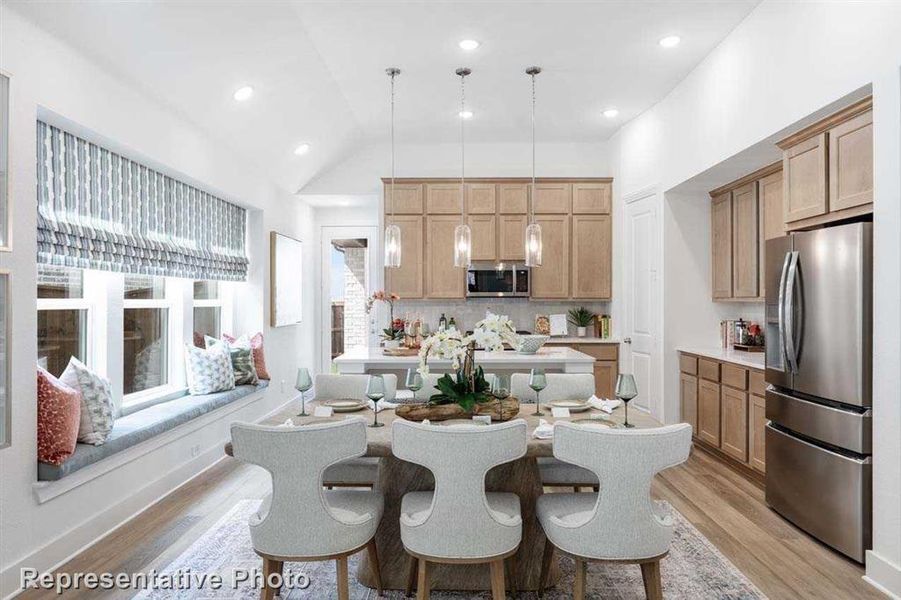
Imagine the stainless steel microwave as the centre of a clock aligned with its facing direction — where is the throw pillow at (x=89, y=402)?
The throw pillow is roughly at 1 o'clock from the stainless steel microwave.

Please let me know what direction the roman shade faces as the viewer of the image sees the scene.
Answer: facing the viewer and to the right of the viewer

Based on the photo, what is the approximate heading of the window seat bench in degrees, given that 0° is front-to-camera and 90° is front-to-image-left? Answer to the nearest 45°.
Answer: approximately 315°

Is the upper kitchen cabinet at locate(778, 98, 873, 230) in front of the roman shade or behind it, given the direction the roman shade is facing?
in front

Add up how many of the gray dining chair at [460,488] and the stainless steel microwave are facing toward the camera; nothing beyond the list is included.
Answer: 1

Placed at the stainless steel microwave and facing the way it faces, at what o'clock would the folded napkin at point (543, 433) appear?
The folded napkin is roughly at 12 o'clock from the stainless steel microwave.

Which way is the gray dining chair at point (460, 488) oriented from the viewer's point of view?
away from the camera

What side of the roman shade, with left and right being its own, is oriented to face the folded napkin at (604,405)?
front

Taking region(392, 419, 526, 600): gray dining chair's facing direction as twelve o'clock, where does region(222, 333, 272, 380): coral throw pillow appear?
The coral throw pillow is roughly at 11 o'clock from the gray dining chair.

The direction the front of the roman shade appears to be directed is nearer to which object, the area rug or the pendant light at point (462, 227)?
the area rug

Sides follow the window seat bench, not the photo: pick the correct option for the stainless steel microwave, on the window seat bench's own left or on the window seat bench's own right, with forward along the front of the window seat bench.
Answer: on the window seat bench's own left

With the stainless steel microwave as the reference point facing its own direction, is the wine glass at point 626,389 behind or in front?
in front

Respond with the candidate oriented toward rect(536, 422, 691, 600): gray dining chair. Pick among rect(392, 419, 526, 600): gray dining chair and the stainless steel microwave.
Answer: the stainless steel microwave
